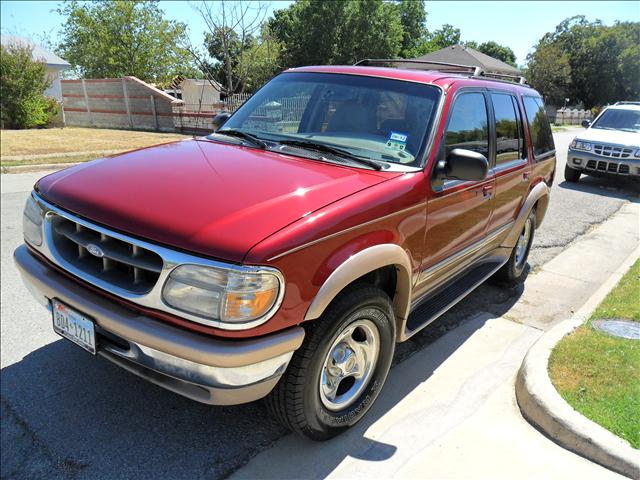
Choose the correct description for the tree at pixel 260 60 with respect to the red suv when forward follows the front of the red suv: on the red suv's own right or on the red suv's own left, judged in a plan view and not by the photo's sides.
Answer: on the red suv's own right

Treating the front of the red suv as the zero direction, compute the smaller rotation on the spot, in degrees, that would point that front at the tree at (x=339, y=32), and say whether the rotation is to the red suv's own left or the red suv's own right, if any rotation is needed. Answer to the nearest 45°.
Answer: approximately 135° to the red suv's own right

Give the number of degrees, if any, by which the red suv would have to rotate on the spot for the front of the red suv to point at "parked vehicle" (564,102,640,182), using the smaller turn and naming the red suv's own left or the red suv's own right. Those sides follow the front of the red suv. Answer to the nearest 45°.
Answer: approximately 180°

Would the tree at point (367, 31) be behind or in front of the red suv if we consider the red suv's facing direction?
behind

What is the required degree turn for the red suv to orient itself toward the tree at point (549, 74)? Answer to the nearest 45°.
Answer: approximately 180°

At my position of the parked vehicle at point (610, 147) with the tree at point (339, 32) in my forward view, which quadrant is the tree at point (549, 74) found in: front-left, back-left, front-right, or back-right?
front-right

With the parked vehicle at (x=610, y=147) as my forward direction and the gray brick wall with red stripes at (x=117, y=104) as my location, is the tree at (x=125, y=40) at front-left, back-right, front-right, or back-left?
back-left

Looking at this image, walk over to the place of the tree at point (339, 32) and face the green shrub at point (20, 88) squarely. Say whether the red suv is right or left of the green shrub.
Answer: left

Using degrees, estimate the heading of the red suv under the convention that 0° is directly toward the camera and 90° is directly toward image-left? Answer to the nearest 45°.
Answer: approximately 45°

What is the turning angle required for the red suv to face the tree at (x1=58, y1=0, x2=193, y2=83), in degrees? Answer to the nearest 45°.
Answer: approximately 135° to its right

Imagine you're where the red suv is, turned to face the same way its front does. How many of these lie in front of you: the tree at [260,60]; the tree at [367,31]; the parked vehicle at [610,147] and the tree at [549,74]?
0

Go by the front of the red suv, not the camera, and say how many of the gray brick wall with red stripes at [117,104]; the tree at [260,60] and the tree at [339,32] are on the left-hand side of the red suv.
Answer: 0

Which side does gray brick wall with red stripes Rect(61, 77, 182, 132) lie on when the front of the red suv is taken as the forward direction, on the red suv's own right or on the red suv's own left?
on the red suv's own right

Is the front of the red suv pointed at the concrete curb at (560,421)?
no

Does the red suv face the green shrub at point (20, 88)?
no
